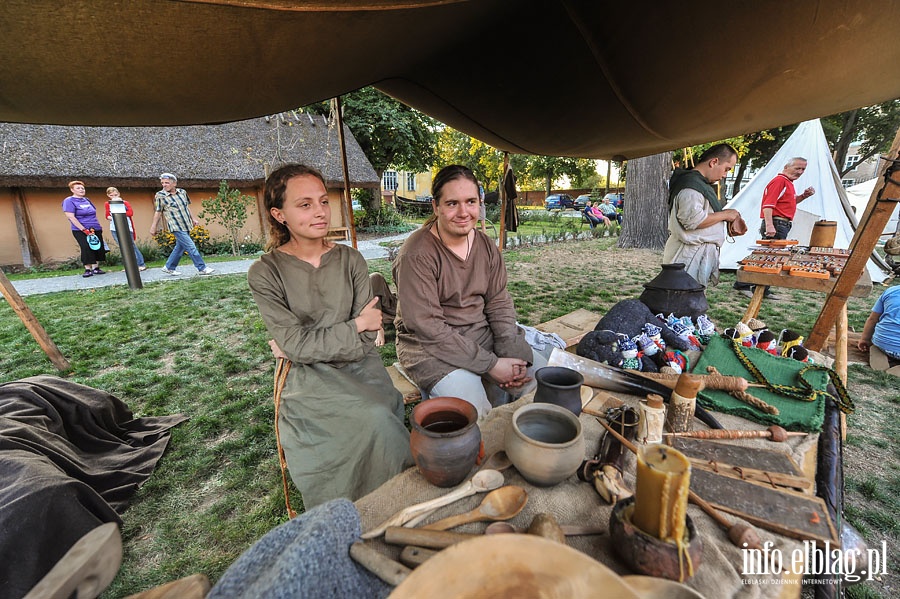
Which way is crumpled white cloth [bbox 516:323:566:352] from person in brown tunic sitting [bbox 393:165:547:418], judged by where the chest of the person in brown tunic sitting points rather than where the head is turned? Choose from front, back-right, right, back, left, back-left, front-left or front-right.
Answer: left

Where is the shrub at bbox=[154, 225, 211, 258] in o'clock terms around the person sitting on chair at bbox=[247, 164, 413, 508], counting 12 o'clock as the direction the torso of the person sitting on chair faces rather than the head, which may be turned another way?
The shrub is roughly at 7 o'clock from the person sitting on chair.

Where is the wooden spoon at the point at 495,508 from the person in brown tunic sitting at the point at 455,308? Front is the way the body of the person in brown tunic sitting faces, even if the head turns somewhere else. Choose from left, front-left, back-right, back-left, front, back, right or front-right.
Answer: front-right

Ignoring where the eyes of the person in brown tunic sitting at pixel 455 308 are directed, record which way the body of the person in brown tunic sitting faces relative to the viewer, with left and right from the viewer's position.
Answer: facing the viewer and to the right of the viewer

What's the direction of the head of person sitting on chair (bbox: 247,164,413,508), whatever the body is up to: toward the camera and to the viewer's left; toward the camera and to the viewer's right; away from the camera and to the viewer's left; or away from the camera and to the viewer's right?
toward the camera and to the viewer's right

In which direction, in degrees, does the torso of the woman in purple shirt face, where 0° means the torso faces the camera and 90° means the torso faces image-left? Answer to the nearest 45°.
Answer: approximately 315°

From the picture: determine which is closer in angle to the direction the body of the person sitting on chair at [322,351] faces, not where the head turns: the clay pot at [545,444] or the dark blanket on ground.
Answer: the clay pot

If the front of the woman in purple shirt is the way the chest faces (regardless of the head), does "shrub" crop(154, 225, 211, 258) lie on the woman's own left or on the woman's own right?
on the woman's own left

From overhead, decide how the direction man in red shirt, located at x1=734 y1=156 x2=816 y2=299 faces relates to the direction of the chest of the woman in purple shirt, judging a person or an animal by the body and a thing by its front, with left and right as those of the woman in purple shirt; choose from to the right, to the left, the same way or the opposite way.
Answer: to the right

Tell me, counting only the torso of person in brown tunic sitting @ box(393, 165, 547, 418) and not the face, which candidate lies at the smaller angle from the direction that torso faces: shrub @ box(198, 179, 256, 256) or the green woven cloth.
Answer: the green woven cloth

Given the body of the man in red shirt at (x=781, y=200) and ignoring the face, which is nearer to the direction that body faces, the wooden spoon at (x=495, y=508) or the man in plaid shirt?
the wooden spoon

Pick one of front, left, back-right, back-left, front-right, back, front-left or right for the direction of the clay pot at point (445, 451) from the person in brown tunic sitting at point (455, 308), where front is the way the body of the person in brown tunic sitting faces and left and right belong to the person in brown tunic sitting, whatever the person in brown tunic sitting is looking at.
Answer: front-right

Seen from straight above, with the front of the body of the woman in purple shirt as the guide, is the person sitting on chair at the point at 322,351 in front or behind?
in front

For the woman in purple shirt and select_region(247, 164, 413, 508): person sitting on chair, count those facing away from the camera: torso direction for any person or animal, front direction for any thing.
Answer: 0
